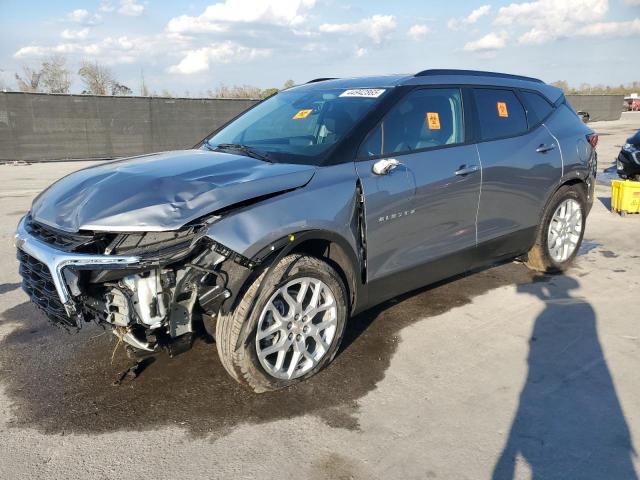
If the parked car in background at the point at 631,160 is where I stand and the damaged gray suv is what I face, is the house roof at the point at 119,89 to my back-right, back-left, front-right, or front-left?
back-right

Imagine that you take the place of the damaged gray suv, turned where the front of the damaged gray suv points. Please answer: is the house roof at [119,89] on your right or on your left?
on your right

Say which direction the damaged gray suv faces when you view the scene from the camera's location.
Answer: facing the viewer and to the left of the viewer

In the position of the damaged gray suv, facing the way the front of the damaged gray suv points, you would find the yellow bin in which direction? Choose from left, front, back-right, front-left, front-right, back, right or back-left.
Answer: back

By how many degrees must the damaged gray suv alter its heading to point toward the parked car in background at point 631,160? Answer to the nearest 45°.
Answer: approximately 180°
